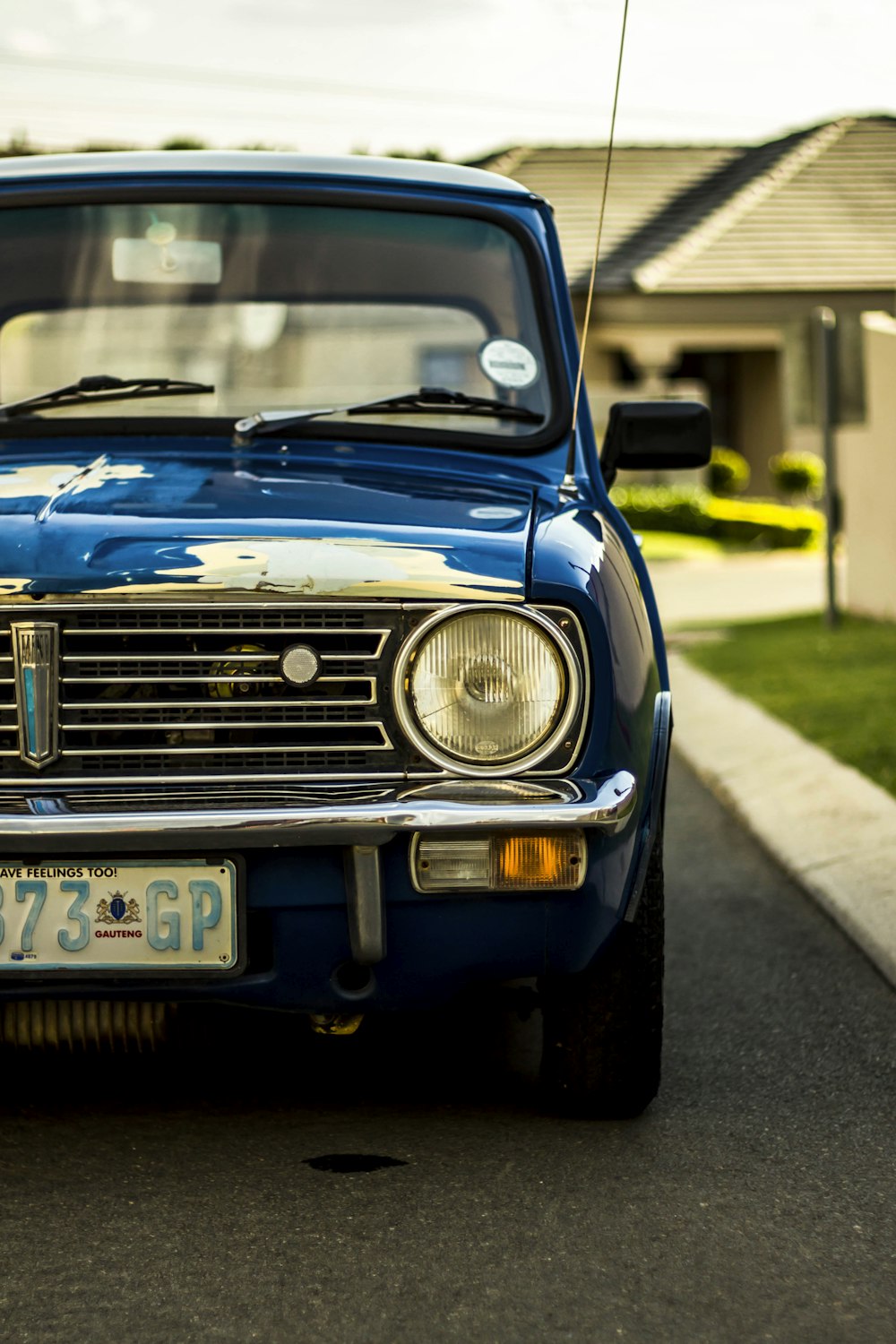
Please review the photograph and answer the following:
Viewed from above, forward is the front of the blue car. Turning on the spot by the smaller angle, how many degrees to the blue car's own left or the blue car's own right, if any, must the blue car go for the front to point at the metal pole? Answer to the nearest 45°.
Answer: approximately 180°

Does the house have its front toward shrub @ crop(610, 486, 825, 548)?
yes

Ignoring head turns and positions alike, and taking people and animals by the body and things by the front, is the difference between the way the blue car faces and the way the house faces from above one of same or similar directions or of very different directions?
same or similar directions

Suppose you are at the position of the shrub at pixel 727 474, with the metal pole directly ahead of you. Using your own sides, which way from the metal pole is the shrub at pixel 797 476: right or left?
left

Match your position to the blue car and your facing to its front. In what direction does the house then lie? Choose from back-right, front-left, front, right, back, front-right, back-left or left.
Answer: back

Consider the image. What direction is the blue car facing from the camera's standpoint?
toward the camera

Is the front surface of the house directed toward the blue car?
yes

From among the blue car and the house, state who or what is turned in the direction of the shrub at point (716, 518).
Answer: the house

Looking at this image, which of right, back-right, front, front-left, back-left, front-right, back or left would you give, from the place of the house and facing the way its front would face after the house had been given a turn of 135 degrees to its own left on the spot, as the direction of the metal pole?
back-right

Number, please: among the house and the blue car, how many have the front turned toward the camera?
2
